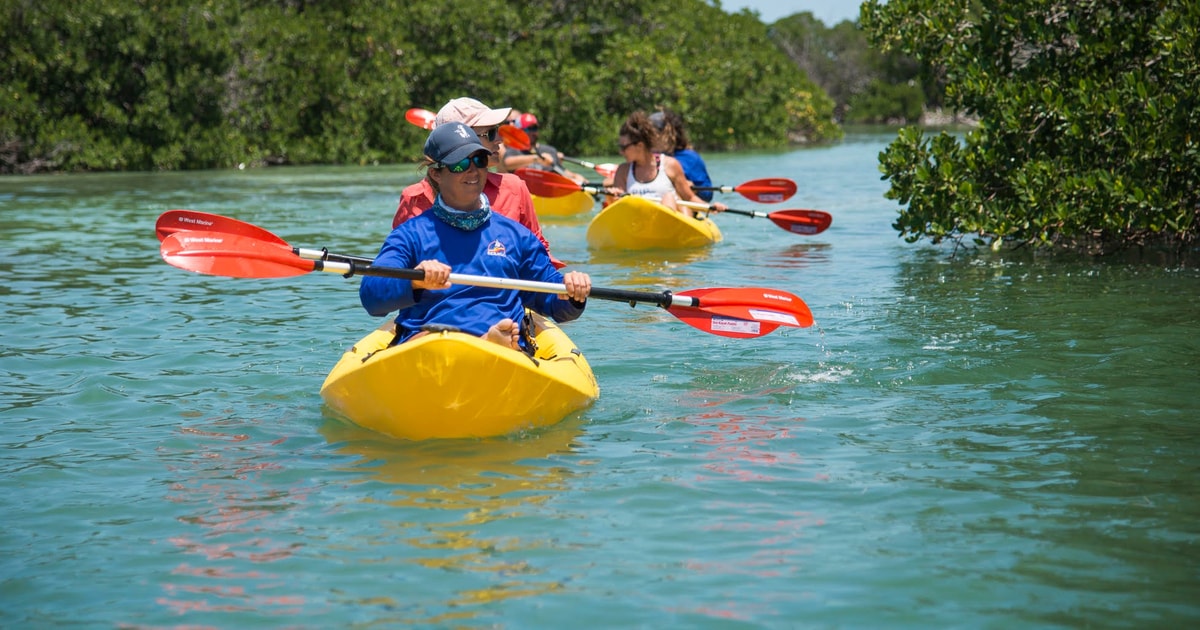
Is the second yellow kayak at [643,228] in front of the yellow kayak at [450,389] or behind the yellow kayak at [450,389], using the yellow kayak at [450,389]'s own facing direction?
behind

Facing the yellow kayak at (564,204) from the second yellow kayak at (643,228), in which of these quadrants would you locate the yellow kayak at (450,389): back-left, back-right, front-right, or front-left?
back-left

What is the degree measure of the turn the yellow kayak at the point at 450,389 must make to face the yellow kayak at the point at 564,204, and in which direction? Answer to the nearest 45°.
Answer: approximately 180°

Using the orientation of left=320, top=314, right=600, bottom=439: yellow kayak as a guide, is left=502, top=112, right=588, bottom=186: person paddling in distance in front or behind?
behind

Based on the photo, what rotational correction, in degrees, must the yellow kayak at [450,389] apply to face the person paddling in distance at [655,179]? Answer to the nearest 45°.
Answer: approximately 180°

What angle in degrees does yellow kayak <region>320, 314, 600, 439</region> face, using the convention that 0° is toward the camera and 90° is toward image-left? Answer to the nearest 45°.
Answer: approximately 0°

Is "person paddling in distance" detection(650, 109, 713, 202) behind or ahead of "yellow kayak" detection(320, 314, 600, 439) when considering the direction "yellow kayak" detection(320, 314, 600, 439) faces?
behind

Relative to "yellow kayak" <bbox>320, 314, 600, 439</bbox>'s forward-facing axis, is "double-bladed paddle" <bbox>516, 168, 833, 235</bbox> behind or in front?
behind
